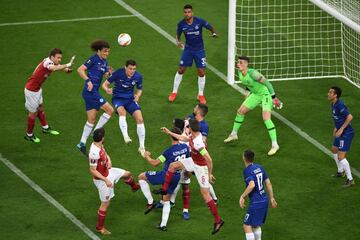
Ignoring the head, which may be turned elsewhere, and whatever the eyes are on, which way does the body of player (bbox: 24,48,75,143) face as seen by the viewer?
to the viewer's right

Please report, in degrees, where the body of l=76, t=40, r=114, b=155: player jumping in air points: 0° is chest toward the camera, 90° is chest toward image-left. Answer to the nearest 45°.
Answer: approximately 315°

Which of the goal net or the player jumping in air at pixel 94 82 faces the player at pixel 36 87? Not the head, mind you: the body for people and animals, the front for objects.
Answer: the goal net

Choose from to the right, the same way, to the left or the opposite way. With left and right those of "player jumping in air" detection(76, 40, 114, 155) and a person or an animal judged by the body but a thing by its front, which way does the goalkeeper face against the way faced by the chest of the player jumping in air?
to the right

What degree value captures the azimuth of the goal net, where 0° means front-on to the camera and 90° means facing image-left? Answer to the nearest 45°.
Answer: approximately 45°

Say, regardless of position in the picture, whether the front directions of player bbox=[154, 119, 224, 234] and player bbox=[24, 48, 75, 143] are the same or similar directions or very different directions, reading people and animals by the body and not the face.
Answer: very different directions

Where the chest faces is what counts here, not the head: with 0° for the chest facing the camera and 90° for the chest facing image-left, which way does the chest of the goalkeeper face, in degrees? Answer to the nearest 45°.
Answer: approximately 45°

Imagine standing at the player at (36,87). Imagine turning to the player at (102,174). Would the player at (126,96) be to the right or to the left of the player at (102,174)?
left
